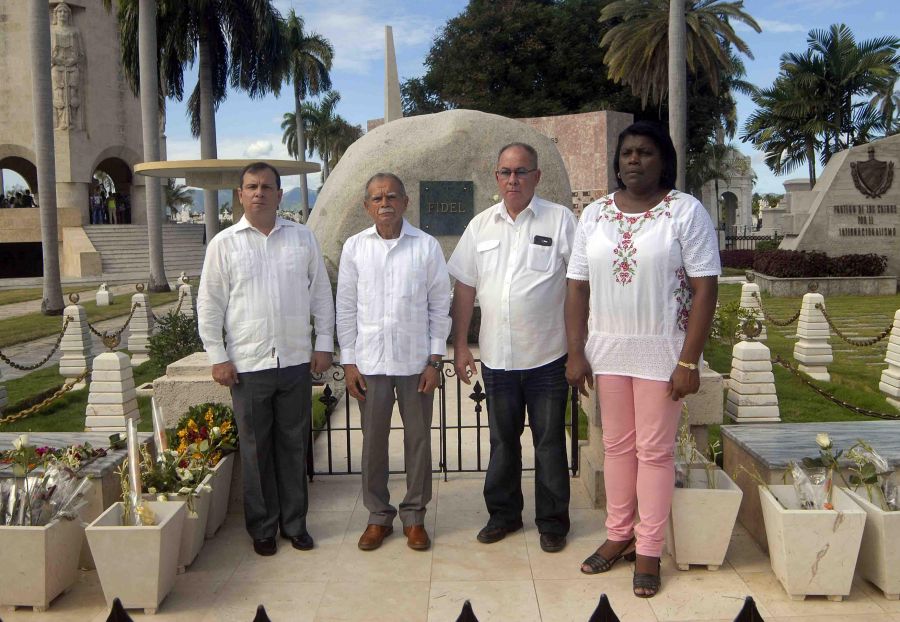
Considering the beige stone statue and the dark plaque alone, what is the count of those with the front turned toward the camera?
2

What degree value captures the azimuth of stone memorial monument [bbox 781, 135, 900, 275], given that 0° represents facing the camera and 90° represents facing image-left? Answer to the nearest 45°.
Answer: approximately 0°

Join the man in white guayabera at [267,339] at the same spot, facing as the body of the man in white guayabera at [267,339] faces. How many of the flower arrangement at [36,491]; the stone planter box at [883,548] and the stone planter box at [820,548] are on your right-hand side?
1

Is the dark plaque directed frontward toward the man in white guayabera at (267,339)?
yes

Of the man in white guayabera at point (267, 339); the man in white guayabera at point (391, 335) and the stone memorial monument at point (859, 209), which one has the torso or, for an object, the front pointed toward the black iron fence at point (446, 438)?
the stone memorial monument

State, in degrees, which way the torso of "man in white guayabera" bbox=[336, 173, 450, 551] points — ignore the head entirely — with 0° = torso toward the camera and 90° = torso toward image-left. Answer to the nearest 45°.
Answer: approximately 0°

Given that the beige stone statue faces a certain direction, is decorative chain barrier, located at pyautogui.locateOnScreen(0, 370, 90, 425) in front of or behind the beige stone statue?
in front

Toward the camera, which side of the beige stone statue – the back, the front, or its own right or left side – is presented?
front
